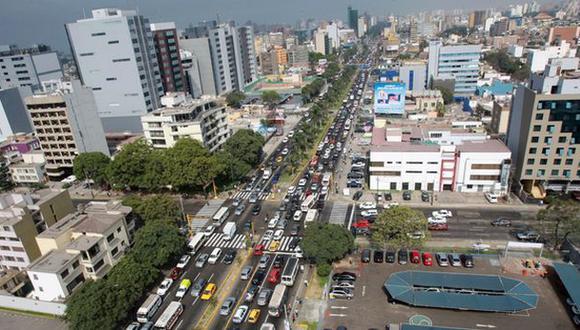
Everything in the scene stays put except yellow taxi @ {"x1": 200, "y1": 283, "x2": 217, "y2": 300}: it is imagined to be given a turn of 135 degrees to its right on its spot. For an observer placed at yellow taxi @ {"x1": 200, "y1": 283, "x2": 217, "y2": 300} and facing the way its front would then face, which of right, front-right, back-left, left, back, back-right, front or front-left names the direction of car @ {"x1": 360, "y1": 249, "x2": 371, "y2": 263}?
right

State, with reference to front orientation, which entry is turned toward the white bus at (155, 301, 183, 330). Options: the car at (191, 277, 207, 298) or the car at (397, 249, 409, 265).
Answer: the car at (191, 277, 207, 298)

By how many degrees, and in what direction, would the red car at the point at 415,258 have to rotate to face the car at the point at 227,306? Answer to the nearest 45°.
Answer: approximately 45° to its right

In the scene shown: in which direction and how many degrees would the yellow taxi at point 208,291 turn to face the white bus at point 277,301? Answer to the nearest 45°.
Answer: approximately 90° to its left

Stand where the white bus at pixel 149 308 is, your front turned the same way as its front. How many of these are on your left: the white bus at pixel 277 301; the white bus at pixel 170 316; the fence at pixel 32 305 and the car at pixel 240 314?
3

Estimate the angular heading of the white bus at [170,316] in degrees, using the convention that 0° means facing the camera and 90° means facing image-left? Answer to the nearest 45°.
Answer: approximately 45°
